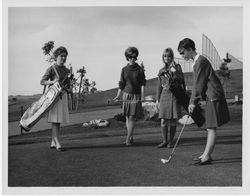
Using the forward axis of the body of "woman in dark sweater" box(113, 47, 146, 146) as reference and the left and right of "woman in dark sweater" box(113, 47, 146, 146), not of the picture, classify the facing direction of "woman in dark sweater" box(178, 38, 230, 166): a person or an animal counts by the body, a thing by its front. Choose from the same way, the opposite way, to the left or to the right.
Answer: to the right

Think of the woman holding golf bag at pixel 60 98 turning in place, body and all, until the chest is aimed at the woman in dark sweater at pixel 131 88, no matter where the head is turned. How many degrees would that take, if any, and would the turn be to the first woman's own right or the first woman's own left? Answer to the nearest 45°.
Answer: approximately 45° to the first woman's own left

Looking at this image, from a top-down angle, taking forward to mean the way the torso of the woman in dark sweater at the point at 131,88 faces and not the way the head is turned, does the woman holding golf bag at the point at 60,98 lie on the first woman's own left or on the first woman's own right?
on the first woman's own right

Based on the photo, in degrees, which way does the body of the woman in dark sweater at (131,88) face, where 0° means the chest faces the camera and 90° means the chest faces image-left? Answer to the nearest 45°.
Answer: approximately 0°

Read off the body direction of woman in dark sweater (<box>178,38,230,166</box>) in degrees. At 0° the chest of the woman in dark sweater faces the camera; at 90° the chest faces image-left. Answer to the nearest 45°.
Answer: approximately 90°

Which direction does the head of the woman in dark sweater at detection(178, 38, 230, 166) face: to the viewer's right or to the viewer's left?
to the viewer's left

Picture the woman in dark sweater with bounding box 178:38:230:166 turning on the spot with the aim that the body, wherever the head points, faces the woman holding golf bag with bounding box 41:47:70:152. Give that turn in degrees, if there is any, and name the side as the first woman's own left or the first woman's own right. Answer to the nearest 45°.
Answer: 0° — they already face them

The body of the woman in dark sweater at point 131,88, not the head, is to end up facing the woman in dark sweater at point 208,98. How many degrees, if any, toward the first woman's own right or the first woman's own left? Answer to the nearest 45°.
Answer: approximately 45° to the first woman's own left
